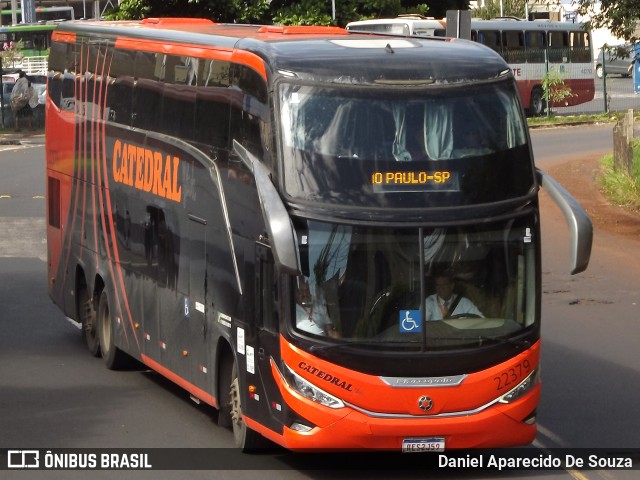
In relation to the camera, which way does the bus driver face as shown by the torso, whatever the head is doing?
toward the camera
